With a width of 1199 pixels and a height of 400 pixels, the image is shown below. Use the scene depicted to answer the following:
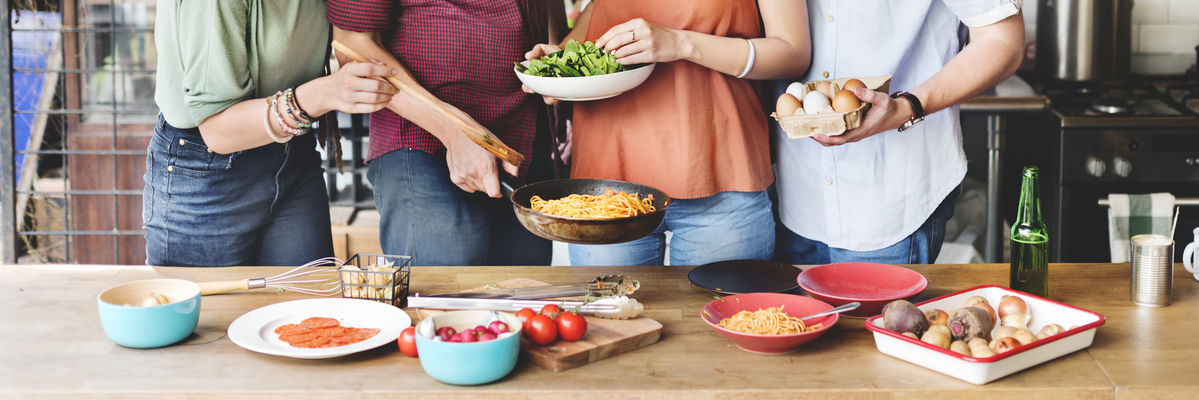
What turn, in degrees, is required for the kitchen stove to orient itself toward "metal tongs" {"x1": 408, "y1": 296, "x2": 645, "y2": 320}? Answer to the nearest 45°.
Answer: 0° — it already faces it

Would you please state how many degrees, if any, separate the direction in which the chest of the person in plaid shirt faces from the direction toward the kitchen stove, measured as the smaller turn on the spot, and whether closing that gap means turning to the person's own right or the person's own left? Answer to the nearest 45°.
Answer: approximately 45° to the person's own left

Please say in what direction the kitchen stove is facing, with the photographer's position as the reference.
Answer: facing the viewer

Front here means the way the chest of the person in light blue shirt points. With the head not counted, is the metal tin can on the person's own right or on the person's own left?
on the person's own left

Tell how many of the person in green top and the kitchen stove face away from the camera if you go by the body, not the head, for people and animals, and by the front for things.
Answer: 0

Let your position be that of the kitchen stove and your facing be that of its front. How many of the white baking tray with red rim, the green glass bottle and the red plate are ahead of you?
3

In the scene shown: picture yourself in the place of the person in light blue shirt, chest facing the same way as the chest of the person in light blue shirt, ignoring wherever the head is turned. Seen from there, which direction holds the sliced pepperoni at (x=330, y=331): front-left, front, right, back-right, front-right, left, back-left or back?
front

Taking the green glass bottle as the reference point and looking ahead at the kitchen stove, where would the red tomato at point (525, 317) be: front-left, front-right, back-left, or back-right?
back-left

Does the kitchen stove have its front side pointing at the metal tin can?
yes

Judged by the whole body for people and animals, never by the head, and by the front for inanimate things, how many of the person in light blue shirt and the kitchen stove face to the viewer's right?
0

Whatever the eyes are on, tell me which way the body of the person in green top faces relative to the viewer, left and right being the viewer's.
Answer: facing the viewer and to the right of the viewer
